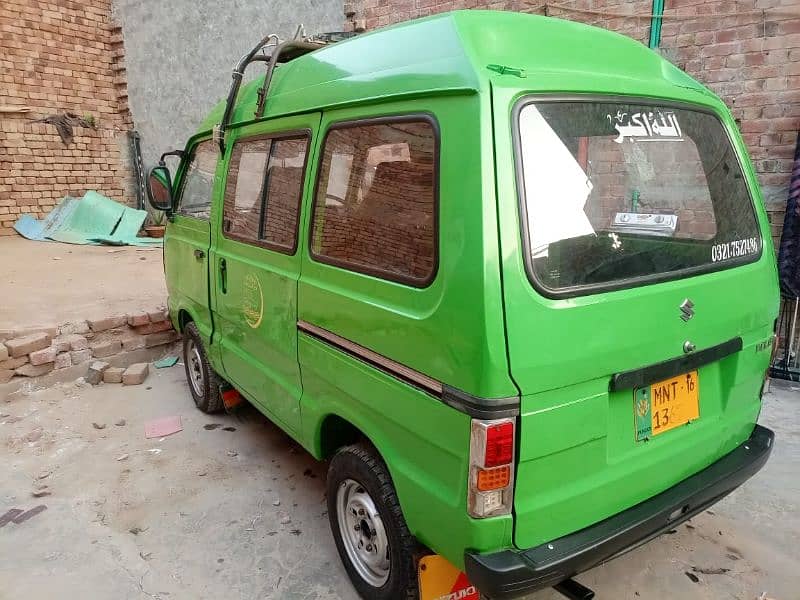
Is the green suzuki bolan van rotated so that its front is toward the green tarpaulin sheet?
yes

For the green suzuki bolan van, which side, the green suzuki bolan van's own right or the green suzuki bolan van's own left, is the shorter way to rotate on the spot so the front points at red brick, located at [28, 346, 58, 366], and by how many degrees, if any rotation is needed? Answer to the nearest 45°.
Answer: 0° — it already faces it

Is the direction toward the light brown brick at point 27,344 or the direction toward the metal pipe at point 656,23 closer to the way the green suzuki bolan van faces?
the light brown brick

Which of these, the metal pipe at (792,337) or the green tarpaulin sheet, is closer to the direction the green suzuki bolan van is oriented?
the green tarpaulin sheet

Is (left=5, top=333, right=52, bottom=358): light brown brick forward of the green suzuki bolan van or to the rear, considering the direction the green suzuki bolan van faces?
forward

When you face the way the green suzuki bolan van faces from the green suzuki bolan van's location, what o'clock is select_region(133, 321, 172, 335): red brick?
The red brick is roughly at 12 o'clock from the green suzuki bolan van.

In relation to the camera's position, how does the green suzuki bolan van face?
facing away from the viewer and to the left of the viewer

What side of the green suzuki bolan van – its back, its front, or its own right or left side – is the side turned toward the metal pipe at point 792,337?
right

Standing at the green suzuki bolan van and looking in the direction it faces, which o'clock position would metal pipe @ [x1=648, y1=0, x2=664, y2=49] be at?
The metal pipe is roughly at 2 o'clock from the green suzuki bolan van.

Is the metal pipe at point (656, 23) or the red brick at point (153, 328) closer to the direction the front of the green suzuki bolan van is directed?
the red brick
